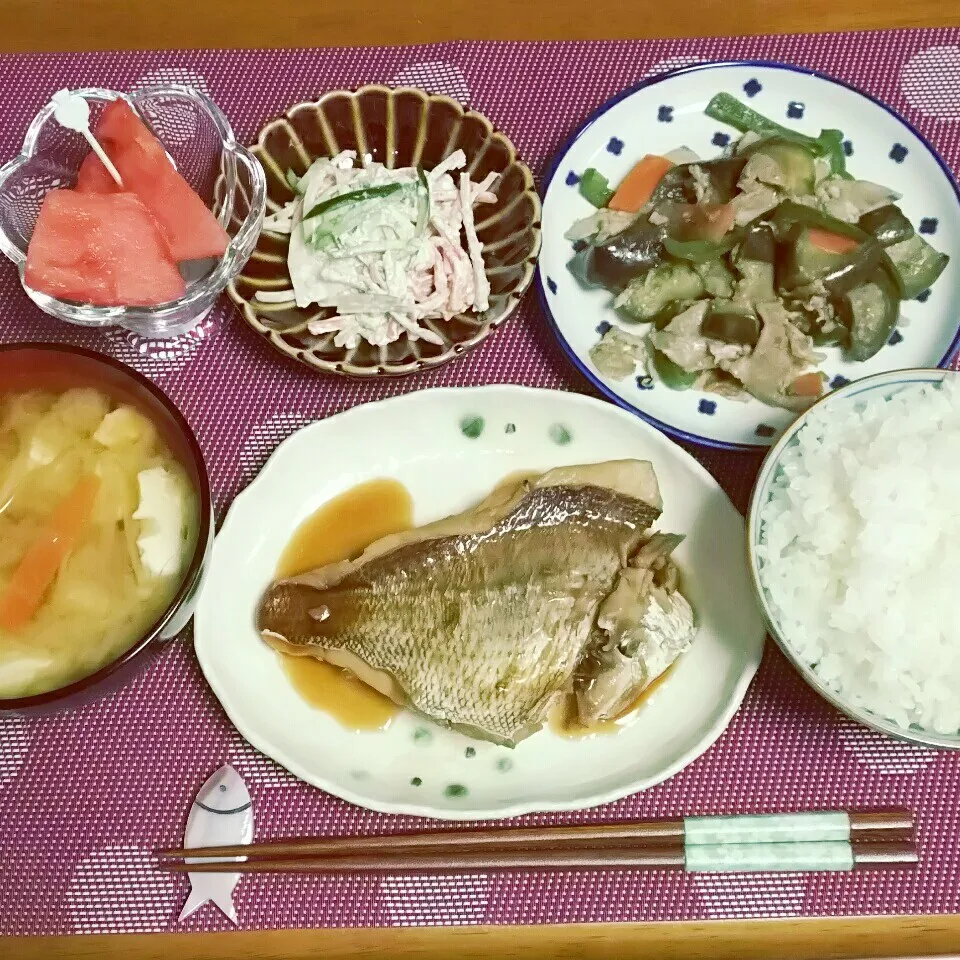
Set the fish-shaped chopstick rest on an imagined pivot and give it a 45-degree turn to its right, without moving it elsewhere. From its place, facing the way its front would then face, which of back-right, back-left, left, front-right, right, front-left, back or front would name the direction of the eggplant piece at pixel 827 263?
front

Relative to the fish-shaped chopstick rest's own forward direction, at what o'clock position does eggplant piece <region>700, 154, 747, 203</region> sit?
The eggplant piece is roughly at 1 o'clock from the fish-shaped chopstick rest.

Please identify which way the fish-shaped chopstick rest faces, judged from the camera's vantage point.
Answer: facing away from the viewer

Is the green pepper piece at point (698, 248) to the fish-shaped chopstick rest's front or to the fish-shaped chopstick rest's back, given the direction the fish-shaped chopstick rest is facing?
to the front

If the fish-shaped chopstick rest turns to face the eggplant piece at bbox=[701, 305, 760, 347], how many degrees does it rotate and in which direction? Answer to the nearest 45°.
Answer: approximately 45° to its right

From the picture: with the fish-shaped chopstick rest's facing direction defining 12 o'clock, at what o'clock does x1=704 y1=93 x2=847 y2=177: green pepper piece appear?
The green pepper piece is roughly at 1 o'clock from the fish-shaped chopstick rest.

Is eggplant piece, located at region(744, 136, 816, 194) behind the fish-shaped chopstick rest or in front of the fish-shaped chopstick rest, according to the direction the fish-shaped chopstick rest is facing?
in front

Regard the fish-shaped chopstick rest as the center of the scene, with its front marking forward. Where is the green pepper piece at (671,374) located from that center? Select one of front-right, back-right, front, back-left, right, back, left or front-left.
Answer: front-right
